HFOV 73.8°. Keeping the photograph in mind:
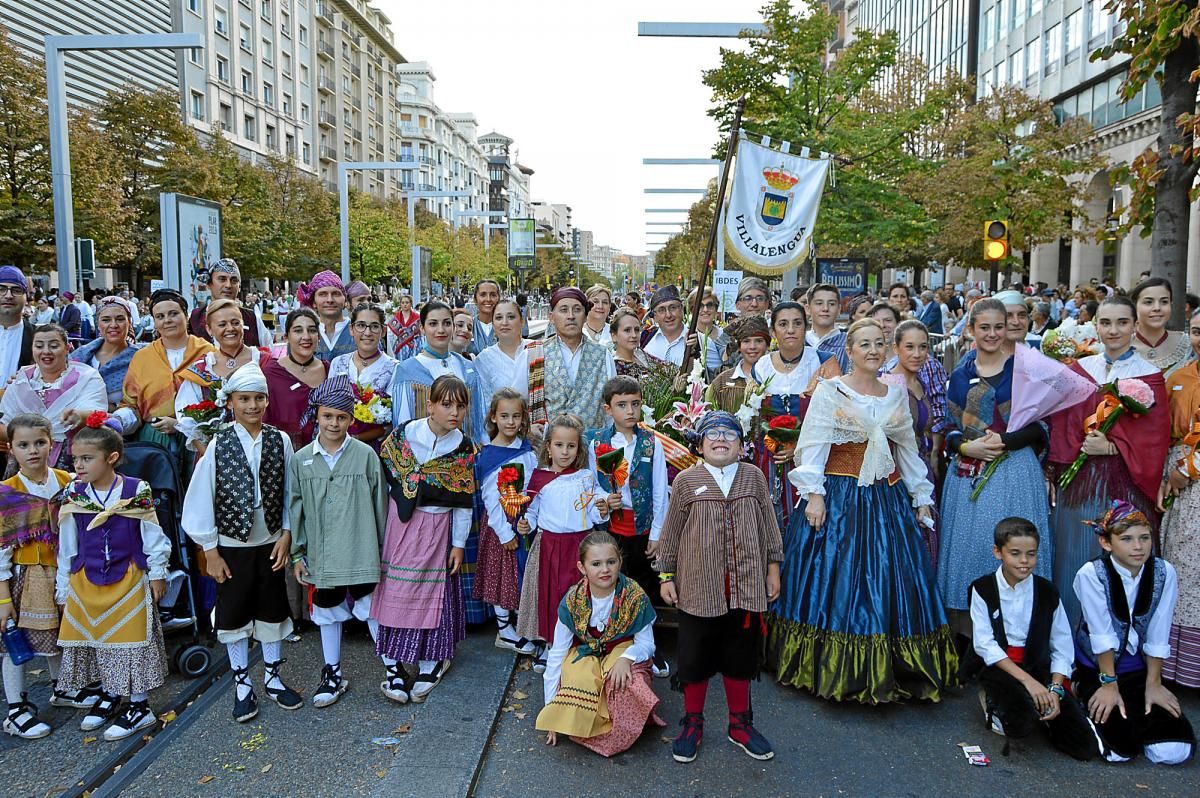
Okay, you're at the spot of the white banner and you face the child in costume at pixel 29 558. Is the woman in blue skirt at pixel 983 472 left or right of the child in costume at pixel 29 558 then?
left

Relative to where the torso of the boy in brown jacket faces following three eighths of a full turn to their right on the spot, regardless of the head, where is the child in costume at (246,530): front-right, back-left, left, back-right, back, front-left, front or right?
front-left

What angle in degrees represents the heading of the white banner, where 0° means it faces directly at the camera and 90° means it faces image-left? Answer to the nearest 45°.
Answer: approximately 0°

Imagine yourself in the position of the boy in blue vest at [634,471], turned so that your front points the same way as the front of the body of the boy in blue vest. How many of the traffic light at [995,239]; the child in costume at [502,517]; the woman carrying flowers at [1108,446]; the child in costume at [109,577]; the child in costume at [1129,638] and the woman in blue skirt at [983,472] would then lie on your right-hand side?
2

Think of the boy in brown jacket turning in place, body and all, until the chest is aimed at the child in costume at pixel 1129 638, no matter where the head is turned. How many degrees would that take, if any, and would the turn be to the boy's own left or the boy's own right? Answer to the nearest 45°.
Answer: approximately 90° to the boy's own left

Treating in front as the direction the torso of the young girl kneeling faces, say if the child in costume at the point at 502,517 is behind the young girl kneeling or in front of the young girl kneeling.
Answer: behind

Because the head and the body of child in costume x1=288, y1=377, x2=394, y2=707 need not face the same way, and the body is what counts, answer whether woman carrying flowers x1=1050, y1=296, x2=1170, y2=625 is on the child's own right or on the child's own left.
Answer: on the child's own left

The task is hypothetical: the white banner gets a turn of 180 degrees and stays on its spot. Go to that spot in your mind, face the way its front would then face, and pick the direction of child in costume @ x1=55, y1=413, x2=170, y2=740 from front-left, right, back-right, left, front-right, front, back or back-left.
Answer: back-left

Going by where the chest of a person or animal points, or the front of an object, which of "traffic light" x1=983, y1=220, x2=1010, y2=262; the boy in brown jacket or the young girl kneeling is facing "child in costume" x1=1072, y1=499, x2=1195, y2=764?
the traffic light

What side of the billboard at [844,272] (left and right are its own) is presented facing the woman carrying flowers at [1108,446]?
front
